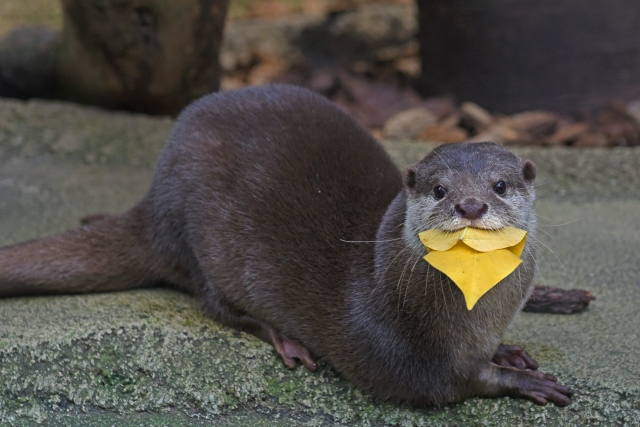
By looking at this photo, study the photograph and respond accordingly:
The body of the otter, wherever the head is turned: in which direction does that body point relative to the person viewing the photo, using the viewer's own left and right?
facing the viewer and to the right of the viewer
